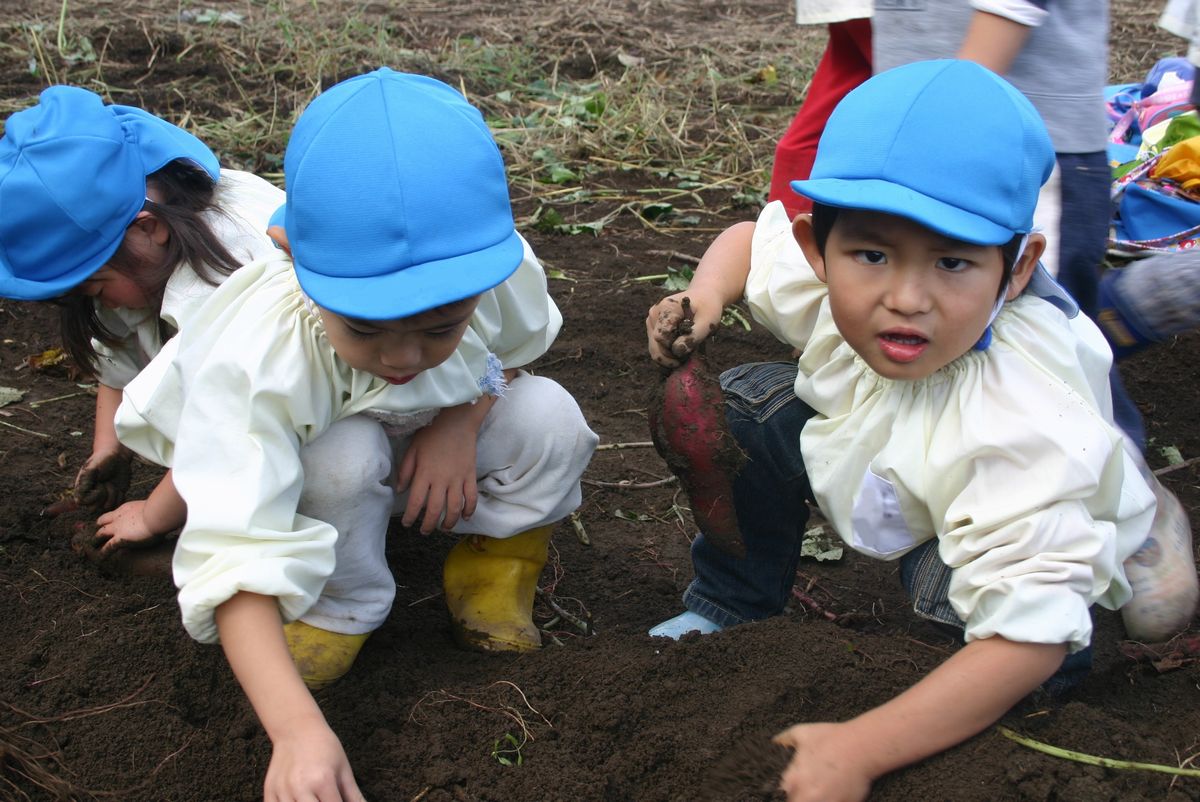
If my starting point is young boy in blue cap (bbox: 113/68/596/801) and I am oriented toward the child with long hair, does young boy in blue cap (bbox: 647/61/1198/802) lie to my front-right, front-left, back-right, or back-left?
back-right

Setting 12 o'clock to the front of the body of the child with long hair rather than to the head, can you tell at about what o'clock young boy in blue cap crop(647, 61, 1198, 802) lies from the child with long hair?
The young boy in blue cap is roughly at 9 o'clock from the child with long hair.

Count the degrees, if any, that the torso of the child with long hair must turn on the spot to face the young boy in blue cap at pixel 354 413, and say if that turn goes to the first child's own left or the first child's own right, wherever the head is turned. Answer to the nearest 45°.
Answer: approximately 45° to the first child's own left

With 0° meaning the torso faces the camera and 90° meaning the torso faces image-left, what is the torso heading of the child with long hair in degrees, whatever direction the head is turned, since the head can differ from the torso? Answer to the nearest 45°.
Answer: approximately 45°
